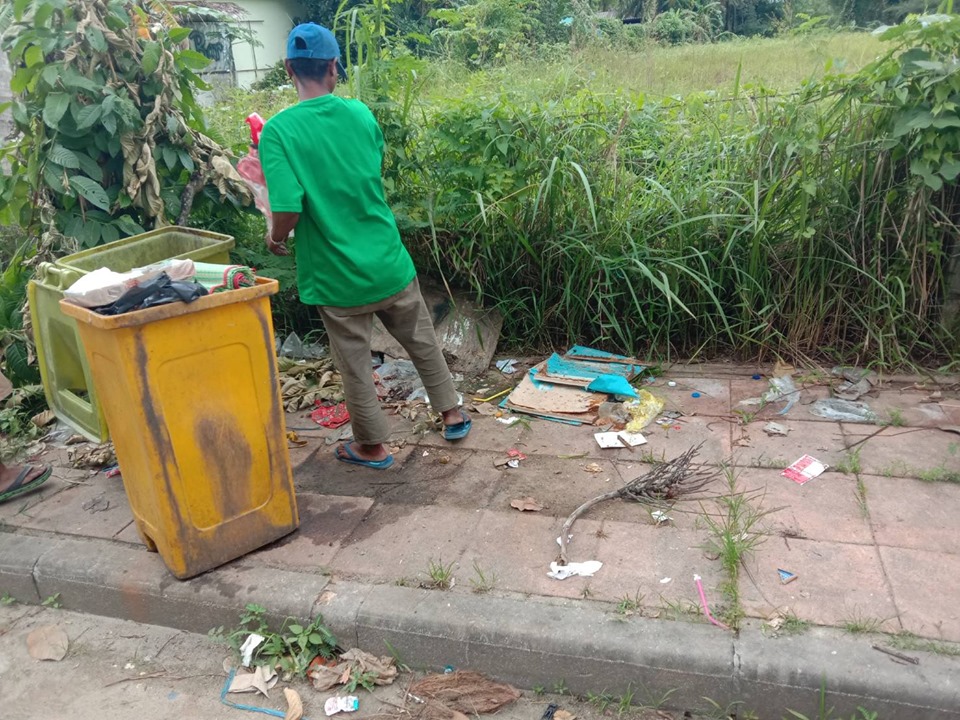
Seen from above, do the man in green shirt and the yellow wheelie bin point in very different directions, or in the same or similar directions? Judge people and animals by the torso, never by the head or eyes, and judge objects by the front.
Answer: very different directions

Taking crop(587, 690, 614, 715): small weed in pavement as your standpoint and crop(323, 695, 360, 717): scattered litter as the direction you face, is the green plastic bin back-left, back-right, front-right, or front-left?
front-right

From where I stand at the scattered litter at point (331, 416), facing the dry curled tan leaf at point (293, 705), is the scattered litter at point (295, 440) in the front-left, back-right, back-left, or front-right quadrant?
front-right

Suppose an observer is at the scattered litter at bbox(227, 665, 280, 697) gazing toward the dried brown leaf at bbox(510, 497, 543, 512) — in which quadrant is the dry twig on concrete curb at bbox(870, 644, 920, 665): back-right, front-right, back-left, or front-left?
front-right

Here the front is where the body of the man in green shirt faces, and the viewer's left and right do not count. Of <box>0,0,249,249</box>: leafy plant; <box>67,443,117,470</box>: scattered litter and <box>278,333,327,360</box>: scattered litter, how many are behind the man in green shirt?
0

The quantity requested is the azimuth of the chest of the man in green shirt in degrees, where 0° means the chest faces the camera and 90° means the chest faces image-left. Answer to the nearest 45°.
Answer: approximately 135°

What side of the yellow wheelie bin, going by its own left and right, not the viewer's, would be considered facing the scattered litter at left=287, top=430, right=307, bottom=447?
left
